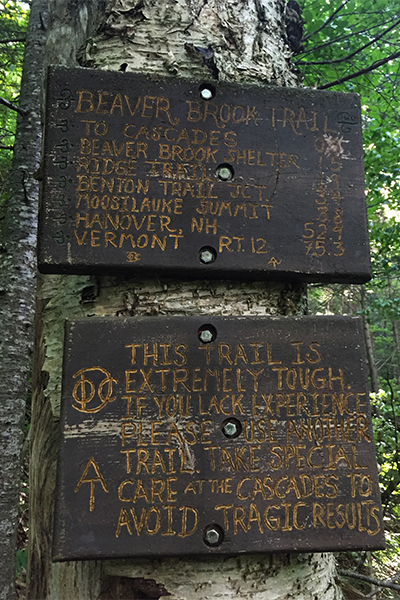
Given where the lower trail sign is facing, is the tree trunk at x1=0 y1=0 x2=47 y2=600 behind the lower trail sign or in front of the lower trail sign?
behind

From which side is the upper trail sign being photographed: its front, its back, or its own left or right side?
front

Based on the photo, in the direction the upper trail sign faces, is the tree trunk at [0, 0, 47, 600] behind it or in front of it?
behind

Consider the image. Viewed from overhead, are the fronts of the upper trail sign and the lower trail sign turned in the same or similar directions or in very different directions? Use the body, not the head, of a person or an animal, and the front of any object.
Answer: same or similar directions

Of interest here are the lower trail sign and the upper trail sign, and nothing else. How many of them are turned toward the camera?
2
